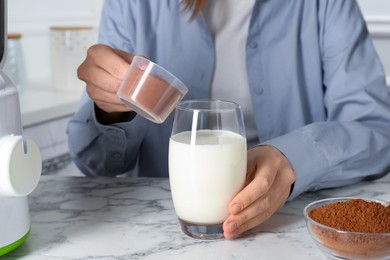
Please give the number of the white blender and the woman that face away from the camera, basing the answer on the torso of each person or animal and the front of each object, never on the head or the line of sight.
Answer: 0

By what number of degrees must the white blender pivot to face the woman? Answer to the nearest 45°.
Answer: approximately 90° to its left

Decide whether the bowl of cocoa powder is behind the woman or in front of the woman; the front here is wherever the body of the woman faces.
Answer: in front

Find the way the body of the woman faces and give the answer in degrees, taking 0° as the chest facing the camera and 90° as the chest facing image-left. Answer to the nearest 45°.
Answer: approximately 0°

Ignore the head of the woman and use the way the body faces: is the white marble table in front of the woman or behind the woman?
in front
